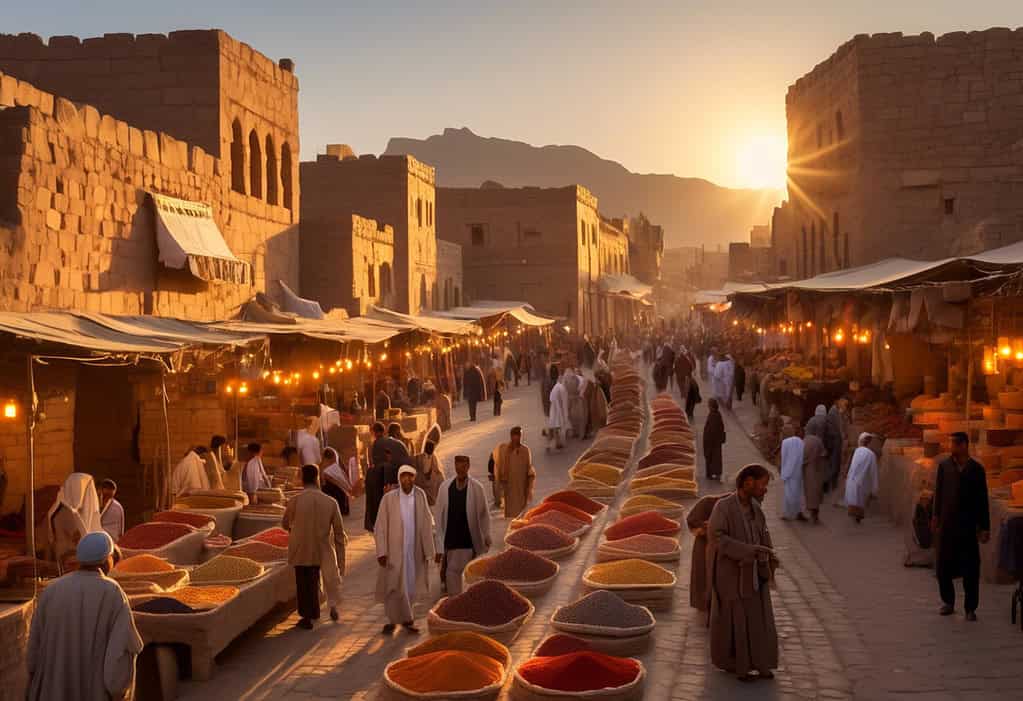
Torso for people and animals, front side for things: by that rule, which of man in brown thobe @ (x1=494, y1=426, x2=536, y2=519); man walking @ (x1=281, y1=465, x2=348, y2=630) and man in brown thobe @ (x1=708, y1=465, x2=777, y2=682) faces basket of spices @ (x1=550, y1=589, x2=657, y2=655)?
man in brown thobe @ (x1=494, y1=426, x2=536, y2=519)

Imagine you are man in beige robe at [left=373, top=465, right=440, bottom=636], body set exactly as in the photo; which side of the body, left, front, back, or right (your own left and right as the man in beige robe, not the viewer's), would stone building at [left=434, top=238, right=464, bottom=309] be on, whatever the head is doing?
back

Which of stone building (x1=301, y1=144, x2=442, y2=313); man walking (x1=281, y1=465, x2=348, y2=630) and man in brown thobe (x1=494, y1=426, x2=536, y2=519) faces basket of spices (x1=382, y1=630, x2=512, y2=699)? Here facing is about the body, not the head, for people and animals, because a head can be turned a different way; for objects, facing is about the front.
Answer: the man in brown thobe

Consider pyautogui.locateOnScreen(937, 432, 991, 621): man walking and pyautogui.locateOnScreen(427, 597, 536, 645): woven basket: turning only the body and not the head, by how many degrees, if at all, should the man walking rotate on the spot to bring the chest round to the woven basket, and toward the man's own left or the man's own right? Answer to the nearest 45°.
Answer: approximately 45° to the man's own right

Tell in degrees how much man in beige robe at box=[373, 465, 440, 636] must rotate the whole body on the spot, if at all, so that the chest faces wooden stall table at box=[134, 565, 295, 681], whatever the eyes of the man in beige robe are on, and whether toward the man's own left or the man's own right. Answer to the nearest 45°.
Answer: approximately 45° to the man's own right

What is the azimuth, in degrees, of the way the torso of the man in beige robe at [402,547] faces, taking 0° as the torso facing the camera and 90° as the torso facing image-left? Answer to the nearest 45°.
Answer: approximately 0°

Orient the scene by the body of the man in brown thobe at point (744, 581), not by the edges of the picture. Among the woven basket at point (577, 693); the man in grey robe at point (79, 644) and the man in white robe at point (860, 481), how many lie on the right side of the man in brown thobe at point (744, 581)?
2

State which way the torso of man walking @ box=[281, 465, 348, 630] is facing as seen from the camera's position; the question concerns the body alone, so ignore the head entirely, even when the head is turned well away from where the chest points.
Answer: away from the camera
